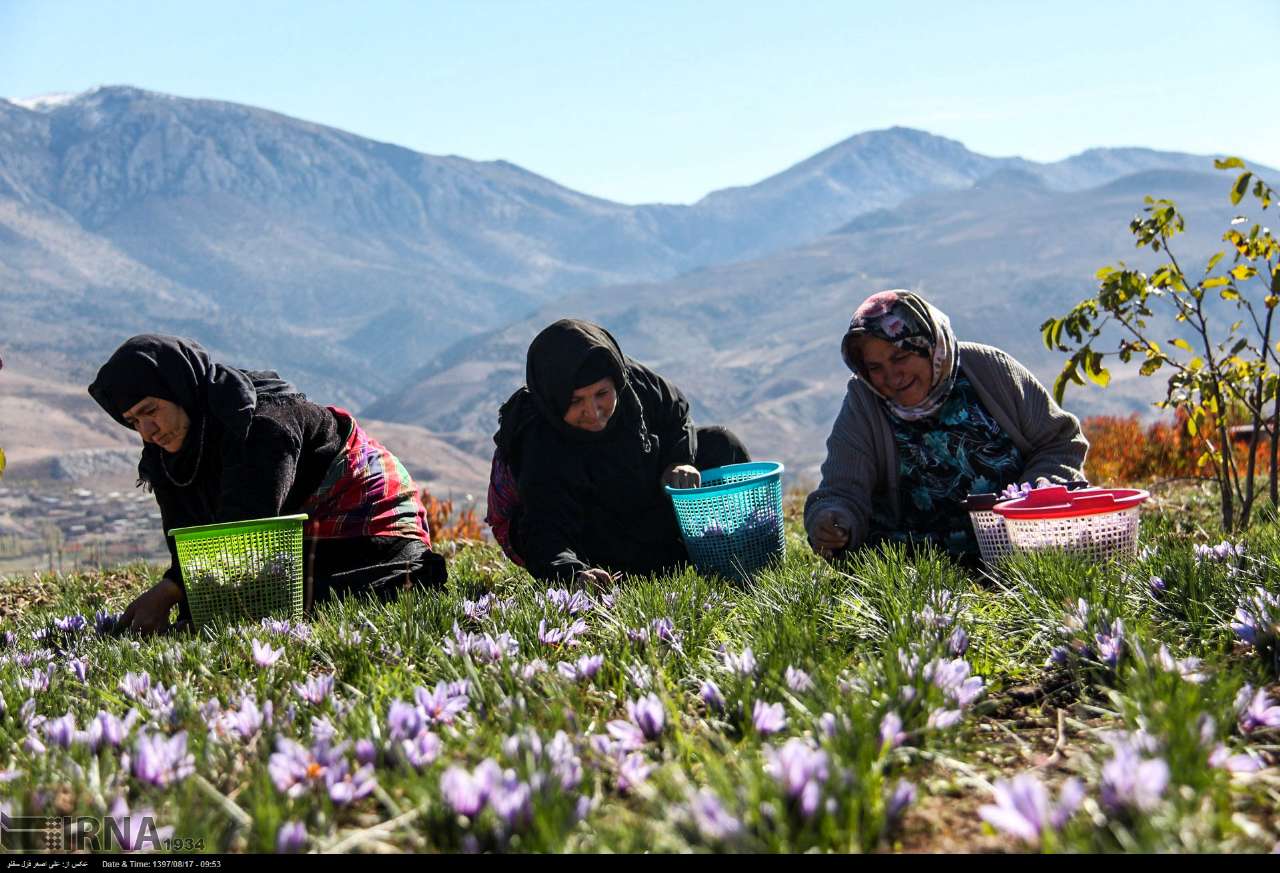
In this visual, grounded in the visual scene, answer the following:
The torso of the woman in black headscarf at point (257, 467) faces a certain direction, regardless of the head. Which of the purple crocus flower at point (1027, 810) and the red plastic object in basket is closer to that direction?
the purple crocus flower

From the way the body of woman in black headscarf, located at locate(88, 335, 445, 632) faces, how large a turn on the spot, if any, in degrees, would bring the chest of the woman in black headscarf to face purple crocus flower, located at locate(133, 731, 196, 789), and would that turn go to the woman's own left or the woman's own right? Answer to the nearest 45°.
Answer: approximately 45° to the woman's own left

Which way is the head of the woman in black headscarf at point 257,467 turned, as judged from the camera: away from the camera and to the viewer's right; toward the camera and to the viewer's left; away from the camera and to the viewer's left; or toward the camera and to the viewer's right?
toward the camera and to the viewer's left

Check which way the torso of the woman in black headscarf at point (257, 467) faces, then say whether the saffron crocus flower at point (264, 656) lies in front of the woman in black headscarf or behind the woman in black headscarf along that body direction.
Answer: in front

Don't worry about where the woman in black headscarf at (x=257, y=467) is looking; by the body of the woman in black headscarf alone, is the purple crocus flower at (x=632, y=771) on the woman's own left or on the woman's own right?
on the woman's own left

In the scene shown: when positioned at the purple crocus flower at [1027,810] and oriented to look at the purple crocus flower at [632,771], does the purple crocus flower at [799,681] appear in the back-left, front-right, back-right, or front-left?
front-right

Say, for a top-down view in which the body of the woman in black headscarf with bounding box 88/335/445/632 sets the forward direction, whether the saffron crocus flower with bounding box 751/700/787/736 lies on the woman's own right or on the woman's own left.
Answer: on the woman's own left

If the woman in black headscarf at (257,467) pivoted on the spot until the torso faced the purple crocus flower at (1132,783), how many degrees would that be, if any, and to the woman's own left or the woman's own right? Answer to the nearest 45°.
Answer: approximately 45° to the woman's own left

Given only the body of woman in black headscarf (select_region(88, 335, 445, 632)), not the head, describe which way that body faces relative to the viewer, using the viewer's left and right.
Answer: facing the viewer and to the left of the viewer

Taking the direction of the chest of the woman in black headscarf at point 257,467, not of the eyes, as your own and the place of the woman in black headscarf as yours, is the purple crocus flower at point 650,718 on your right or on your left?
on your left

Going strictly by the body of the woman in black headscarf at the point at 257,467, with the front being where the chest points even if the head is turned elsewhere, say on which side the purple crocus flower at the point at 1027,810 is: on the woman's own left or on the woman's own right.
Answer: on the woman's own left
